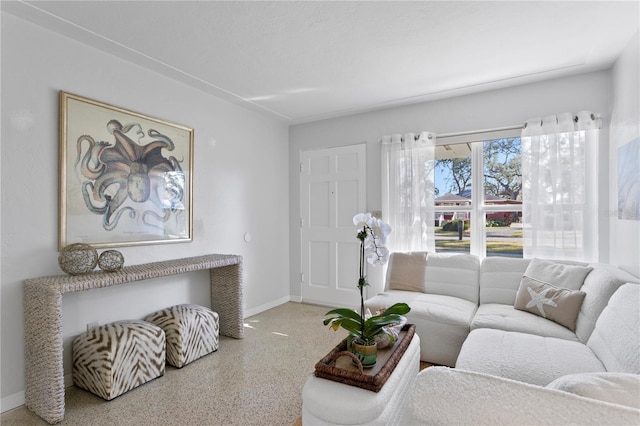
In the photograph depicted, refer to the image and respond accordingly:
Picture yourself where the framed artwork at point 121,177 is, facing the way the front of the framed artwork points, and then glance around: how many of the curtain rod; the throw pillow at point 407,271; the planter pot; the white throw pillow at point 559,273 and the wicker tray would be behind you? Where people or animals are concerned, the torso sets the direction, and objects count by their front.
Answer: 0

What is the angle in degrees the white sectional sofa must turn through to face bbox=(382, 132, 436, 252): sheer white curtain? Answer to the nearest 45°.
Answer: approximately 90° to its right

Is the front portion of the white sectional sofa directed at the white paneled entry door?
no

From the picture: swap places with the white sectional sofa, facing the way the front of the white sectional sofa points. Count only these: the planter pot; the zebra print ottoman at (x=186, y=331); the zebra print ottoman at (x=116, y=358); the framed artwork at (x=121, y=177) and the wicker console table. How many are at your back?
0

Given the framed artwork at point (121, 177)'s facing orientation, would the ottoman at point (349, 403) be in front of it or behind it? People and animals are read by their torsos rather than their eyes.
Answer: in front

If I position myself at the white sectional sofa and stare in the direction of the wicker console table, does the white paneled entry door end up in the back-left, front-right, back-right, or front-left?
front-right

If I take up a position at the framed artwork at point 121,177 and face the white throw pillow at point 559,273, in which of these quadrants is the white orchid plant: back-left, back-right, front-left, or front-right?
front-right

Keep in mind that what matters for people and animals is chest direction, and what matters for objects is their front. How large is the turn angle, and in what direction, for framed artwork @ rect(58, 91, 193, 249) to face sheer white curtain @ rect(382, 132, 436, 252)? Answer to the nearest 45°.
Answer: approximately 45° to its left

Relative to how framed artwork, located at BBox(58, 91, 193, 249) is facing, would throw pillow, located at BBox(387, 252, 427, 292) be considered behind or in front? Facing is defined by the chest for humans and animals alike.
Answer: in front

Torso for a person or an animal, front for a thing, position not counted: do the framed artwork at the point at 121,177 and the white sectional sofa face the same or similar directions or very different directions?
very different directions

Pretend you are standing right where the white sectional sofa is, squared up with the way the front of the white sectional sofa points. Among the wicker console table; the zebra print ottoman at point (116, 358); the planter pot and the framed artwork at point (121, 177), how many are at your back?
0

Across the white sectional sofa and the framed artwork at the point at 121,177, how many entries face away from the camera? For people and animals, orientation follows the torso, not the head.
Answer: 0

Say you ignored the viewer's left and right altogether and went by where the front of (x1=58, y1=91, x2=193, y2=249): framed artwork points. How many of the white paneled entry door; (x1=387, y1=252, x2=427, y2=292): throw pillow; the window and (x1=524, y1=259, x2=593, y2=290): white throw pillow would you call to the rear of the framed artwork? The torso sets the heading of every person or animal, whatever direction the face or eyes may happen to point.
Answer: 0

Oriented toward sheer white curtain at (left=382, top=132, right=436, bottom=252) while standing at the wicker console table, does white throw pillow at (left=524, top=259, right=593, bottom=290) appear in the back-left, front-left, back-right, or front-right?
front-right

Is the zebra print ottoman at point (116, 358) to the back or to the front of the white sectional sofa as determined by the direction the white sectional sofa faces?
to the front

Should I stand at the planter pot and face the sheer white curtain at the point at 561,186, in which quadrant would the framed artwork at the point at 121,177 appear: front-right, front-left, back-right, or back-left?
back-left

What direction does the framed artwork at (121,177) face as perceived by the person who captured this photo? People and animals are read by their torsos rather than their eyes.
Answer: facing the viewer and to the right of the viewer
